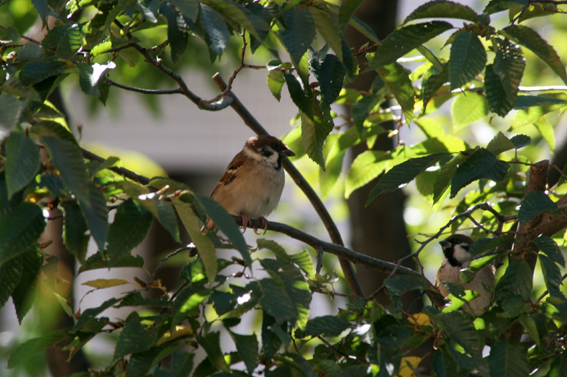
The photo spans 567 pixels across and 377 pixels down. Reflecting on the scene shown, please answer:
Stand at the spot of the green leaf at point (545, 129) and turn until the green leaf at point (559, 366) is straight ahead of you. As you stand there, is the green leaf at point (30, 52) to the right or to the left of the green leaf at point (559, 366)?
right

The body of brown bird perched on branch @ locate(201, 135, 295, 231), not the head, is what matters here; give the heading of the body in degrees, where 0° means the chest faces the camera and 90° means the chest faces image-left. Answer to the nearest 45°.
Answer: approximately 315°

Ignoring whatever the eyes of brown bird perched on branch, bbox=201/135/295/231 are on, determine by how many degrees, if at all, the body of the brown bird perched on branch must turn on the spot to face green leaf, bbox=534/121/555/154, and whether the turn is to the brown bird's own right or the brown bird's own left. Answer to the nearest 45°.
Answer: approximately 90° to the brown bird's own left
